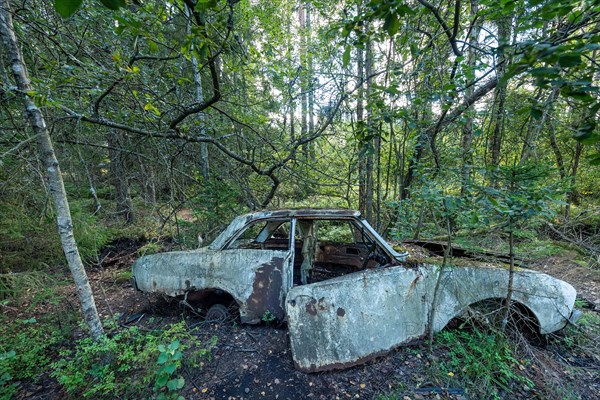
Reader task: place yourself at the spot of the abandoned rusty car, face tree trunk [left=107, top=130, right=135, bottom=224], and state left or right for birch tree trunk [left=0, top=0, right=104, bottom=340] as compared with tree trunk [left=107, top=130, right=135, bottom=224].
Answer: left

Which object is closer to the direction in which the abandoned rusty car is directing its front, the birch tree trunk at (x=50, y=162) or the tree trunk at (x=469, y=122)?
the tree trunk

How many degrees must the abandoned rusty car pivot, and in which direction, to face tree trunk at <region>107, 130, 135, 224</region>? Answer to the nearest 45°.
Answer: approximately 135° to its left

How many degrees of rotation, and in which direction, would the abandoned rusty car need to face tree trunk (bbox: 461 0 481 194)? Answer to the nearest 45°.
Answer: approximately 45° to its left

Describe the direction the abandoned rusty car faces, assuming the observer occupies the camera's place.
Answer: facing to the right of the viewer

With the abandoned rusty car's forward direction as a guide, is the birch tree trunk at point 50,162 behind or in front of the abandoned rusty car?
behind
